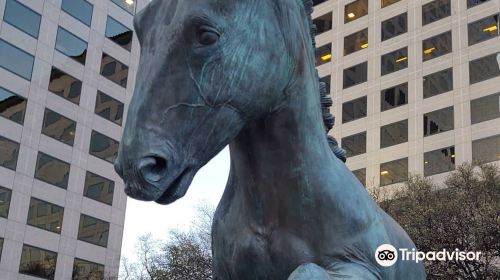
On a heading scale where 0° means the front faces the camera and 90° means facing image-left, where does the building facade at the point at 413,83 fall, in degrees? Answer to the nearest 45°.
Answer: approximately 45°

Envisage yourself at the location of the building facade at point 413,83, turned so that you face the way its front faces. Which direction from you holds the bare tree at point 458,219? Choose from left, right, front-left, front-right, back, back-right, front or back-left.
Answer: front-left

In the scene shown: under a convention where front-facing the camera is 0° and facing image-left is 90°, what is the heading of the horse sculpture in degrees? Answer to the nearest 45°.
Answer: approximately 45°

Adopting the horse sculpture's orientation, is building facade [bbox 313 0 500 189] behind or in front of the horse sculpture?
behind

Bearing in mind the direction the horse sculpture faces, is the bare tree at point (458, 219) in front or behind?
behind

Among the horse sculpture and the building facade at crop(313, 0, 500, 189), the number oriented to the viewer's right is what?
0
